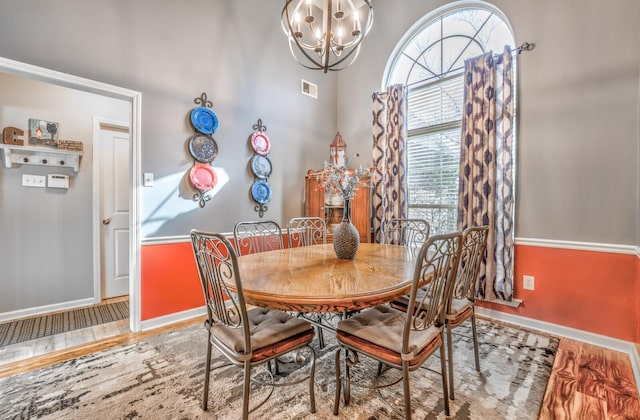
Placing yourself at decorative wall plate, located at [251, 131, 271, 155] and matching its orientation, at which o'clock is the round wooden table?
The round wooden table is roughly at 1 o'clock from the decorative wall plate.

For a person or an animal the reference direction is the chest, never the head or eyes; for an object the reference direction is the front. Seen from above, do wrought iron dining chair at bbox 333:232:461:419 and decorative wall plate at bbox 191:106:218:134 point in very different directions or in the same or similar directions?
very different directions

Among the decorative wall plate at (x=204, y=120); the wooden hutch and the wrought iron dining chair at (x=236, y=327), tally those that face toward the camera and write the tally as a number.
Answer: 2

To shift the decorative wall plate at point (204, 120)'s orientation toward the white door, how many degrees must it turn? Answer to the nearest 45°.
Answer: approximately 135° to its right

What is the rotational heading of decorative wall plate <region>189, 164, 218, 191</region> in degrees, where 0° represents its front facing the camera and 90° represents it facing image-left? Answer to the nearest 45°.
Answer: approximately 0°

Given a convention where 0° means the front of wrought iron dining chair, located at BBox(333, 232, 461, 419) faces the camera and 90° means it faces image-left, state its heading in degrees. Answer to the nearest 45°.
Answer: approximately 135°
